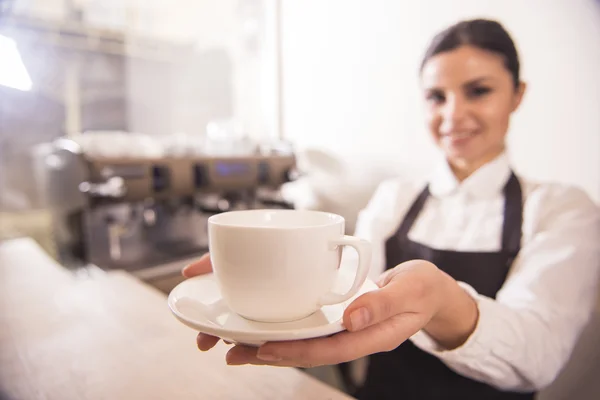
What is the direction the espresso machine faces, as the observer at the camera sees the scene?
facing the viewer and to the right of the viewer
